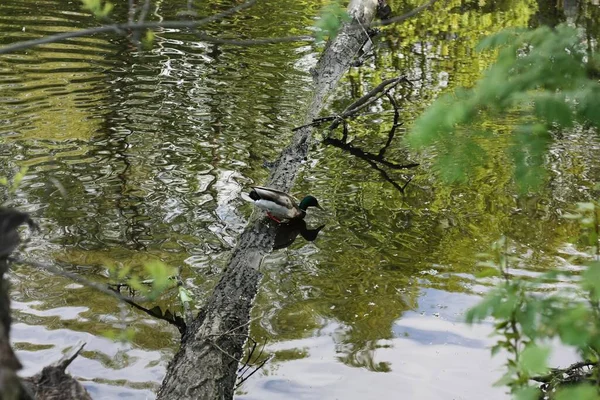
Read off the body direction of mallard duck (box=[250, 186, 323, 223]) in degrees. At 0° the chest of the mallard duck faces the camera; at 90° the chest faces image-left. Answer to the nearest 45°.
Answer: approximately 270°

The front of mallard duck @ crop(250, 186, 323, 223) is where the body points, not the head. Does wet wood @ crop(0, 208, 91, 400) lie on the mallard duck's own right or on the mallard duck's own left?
on the mallard duck's own right

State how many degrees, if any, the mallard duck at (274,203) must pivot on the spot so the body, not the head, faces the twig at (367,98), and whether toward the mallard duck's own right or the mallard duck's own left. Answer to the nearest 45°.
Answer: approximately 45° to the mallard duck's own left

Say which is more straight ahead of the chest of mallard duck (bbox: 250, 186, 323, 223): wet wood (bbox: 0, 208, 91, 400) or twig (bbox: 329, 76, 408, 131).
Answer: the twig
